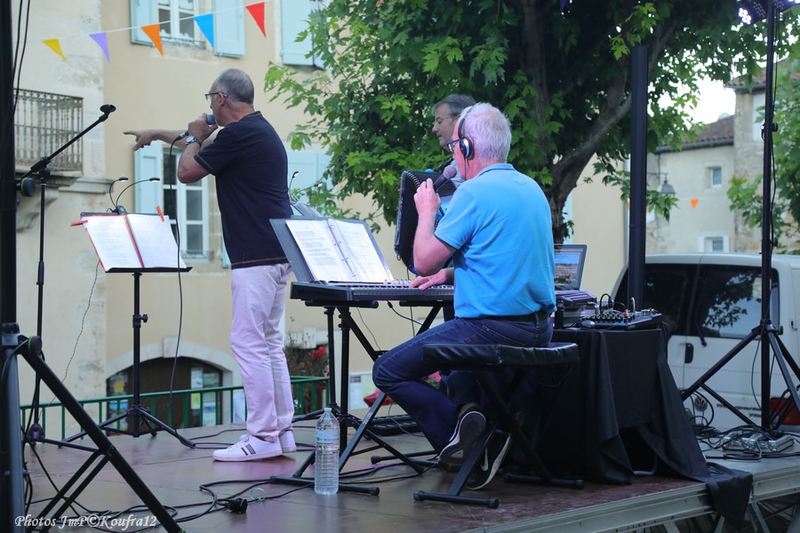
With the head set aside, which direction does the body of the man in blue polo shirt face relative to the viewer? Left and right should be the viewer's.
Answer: facing away from the viewer and to the left of the viewer

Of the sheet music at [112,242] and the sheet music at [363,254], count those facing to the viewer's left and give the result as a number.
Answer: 0

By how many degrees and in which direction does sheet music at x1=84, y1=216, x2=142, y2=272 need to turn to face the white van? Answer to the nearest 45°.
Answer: approximately 45° to its left

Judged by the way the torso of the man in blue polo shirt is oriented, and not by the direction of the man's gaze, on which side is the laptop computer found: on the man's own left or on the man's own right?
on the man's own right

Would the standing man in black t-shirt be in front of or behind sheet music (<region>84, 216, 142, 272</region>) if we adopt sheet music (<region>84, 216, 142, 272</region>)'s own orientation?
in front

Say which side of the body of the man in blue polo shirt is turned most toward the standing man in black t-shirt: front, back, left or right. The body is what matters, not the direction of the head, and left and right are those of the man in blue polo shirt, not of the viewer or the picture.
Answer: front

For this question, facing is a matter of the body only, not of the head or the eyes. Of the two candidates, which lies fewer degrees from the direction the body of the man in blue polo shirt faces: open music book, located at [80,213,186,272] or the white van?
the open music book

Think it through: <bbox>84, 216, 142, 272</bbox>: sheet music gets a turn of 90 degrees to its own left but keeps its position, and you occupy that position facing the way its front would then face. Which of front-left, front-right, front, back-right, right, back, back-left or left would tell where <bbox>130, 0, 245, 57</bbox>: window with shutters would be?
front-left

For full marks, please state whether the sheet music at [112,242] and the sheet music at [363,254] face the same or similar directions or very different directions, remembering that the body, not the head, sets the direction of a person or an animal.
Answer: same or similar directions

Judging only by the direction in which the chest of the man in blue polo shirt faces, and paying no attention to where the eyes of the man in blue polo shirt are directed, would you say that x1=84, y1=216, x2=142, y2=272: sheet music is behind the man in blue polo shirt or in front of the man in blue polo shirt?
in front

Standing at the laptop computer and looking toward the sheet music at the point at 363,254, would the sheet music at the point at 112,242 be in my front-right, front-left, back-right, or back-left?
front-right

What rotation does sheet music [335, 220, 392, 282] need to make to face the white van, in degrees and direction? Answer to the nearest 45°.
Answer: approximately 90° to its left

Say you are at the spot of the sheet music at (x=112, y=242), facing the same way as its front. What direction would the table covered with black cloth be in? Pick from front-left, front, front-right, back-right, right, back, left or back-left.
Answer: front

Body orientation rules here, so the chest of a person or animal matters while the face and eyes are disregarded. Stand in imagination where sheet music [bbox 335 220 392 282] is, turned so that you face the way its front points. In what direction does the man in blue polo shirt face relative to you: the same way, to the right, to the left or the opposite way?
the opposite way

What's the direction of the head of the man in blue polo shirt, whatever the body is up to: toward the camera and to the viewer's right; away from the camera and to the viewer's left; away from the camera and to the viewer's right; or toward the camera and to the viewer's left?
away from the camera and to the viewer's left

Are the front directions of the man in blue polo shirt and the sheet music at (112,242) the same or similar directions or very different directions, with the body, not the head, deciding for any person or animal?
very different directions
